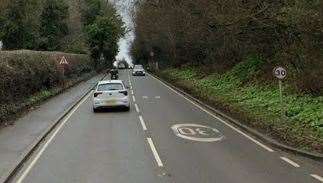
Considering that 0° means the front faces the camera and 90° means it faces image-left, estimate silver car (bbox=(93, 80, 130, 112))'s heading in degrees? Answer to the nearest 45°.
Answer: approximately 180°
